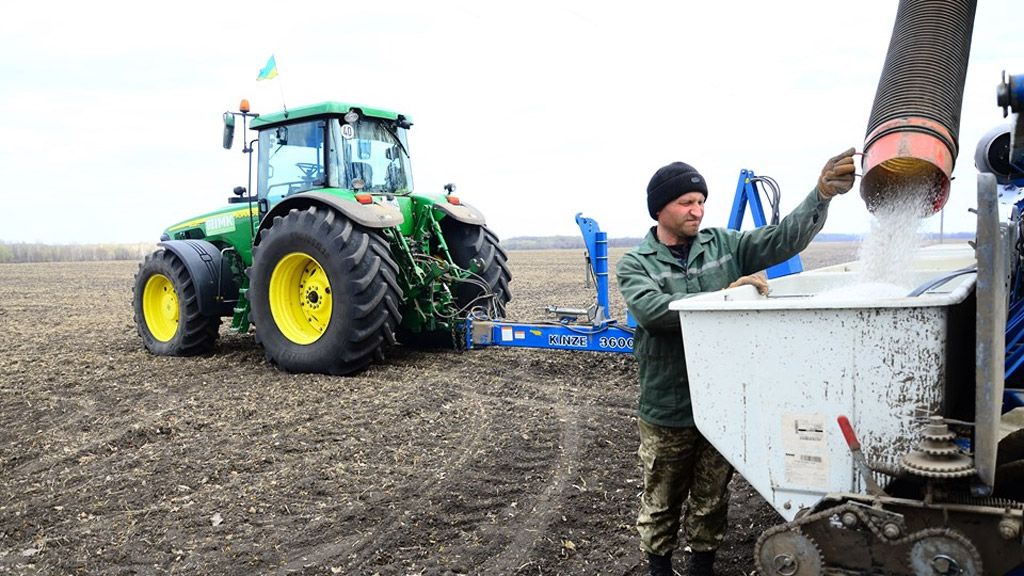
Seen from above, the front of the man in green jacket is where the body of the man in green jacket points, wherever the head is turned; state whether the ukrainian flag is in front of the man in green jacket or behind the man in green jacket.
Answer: behind

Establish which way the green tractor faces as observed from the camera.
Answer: facing away from the viewer and to the left of the viewer

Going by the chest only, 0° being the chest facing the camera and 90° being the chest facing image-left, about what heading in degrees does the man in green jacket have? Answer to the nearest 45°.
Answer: approximately 315°

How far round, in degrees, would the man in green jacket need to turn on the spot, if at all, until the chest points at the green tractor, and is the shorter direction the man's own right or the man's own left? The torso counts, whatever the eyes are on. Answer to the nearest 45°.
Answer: approximately 180°

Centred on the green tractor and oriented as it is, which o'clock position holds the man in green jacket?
The man in green jacket is roughly at 7 o'clock from the green tractor.
